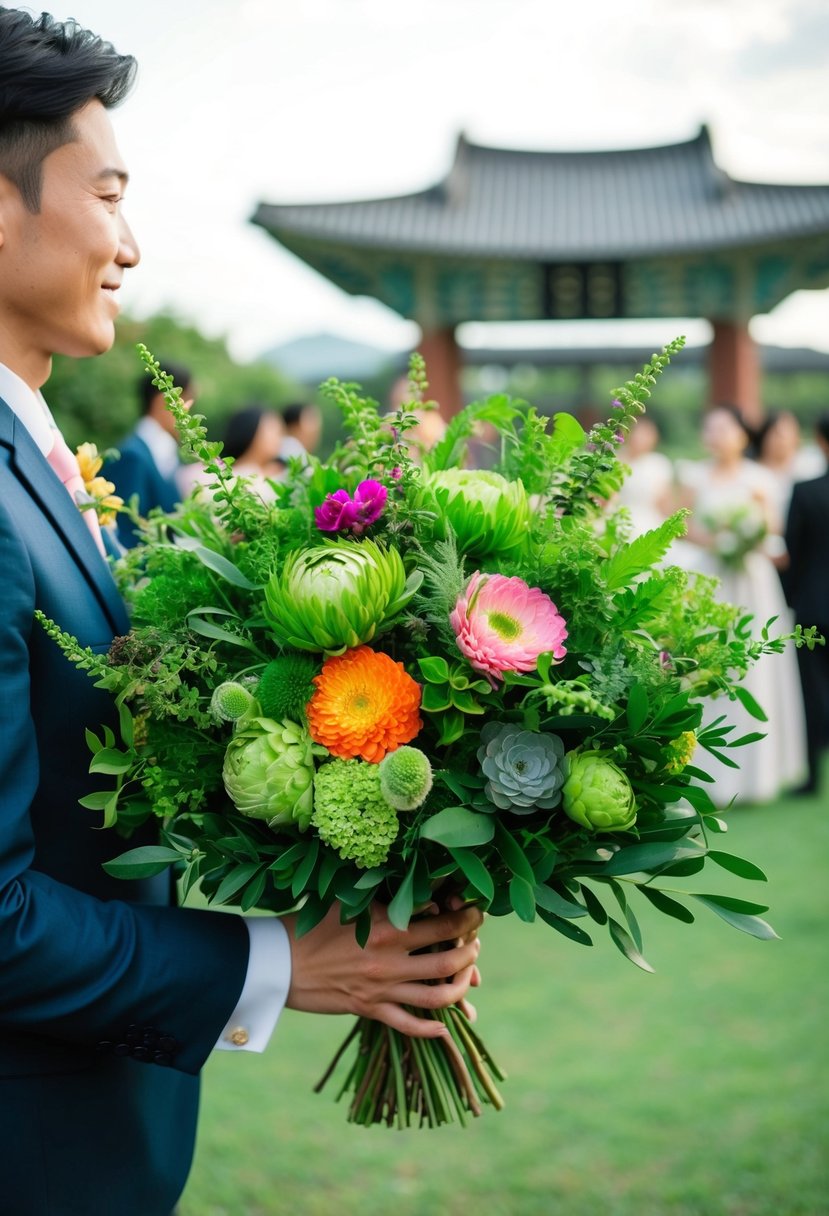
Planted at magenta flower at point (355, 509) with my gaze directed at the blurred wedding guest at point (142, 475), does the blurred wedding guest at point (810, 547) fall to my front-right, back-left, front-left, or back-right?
front-right

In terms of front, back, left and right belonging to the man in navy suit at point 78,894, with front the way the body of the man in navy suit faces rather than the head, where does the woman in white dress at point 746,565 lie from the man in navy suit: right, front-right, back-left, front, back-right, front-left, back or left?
front-left

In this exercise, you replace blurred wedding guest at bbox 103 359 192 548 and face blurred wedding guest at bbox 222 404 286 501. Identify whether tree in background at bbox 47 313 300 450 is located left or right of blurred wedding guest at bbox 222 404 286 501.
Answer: left

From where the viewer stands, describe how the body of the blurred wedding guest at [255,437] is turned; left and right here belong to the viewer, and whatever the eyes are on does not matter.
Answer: facing the viewer and to the right of the viewer

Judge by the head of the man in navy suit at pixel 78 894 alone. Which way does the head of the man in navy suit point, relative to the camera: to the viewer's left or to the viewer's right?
to the viewer's right

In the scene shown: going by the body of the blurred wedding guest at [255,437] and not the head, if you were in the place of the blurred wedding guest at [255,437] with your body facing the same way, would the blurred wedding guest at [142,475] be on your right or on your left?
on your right

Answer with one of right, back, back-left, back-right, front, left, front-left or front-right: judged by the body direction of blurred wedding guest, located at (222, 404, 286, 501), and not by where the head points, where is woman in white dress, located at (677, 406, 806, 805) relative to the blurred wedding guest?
front-left

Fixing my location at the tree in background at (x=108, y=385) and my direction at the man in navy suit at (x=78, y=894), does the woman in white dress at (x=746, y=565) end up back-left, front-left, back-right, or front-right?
front-left

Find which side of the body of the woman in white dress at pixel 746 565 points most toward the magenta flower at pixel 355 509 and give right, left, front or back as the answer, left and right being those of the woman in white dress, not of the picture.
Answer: front

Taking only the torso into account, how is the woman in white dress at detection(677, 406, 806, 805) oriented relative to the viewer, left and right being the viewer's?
facing the viewer

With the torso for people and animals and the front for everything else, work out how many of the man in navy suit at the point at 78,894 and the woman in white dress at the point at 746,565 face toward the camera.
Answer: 1

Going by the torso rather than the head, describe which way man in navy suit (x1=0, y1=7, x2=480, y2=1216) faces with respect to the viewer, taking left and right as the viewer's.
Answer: facing to the right of the viewer

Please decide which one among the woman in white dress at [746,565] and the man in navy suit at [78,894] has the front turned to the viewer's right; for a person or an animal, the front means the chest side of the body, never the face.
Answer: the man in navy suit

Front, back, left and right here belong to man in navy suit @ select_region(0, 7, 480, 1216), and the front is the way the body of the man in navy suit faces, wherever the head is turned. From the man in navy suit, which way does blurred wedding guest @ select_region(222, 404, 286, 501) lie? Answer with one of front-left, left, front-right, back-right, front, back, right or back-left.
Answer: left
